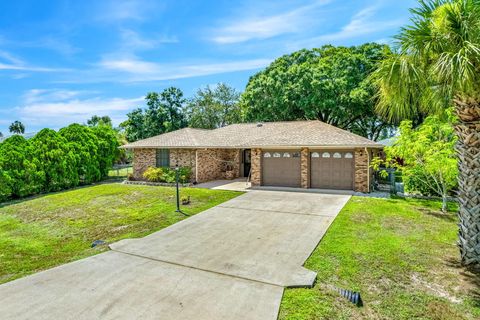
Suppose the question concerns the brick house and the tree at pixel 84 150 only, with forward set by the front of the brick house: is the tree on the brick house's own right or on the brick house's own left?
on the brick house's own right

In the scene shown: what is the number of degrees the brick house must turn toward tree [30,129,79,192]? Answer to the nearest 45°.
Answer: approximately 90° to its right

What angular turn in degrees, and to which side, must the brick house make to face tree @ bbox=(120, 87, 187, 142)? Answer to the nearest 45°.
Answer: approximately 135° to its right

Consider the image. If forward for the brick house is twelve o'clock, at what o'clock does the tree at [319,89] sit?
The tree is roughly at 7 o'clock from the brick house.

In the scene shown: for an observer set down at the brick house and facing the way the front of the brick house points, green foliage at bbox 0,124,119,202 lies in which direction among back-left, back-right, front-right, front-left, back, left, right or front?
right

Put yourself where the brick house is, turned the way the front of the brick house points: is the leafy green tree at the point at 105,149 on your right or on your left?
on your right

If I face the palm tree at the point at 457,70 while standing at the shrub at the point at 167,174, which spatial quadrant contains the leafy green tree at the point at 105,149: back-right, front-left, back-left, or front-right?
back-right

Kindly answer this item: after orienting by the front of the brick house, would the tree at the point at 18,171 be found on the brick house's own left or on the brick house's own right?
on the brick house's own right

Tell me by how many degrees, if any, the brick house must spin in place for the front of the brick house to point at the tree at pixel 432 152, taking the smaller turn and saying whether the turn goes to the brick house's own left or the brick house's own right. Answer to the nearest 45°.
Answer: approximately 45° to the brick house's own left

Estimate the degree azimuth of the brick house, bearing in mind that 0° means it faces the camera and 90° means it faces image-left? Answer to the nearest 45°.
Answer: approximately 0°
